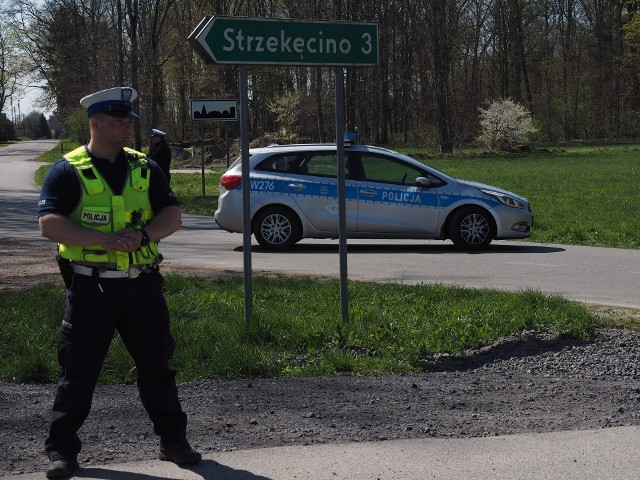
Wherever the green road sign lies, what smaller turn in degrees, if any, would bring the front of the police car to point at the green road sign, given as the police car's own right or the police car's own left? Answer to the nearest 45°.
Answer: approximately 90° to the police car's own right

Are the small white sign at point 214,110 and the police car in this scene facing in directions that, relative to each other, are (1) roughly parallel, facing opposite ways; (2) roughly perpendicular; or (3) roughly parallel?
roughly perpendicular

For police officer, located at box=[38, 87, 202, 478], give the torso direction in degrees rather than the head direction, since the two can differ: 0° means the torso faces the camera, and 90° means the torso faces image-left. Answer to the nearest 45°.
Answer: approximately 315°

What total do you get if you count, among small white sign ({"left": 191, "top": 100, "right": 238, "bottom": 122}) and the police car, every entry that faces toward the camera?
1

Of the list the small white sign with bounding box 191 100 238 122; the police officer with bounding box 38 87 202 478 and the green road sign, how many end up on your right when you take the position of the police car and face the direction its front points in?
2

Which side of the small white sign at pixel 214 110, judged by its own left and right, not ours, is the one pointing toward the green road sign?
front

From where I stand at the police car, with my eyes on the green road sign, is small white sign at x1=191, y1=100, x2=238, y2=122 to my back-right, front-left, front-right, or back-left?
back-right

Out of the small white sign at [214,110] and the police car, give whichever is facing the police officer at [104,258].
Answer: the small white sign

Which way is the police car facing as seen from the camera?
to the viewer's right

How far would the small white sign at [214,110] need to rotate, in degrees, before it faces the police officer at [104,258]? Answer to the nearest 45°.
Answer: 0° — it already faces them

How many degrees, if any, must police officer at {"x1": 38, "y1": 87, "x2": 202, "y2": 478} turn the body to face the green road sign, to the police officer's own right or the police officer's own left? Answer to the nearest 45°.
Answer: approximately 90° to the police officer's own left

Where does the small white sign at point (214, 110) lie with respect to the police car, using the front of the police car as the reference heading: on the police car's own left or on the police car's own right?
on the police car's own left
